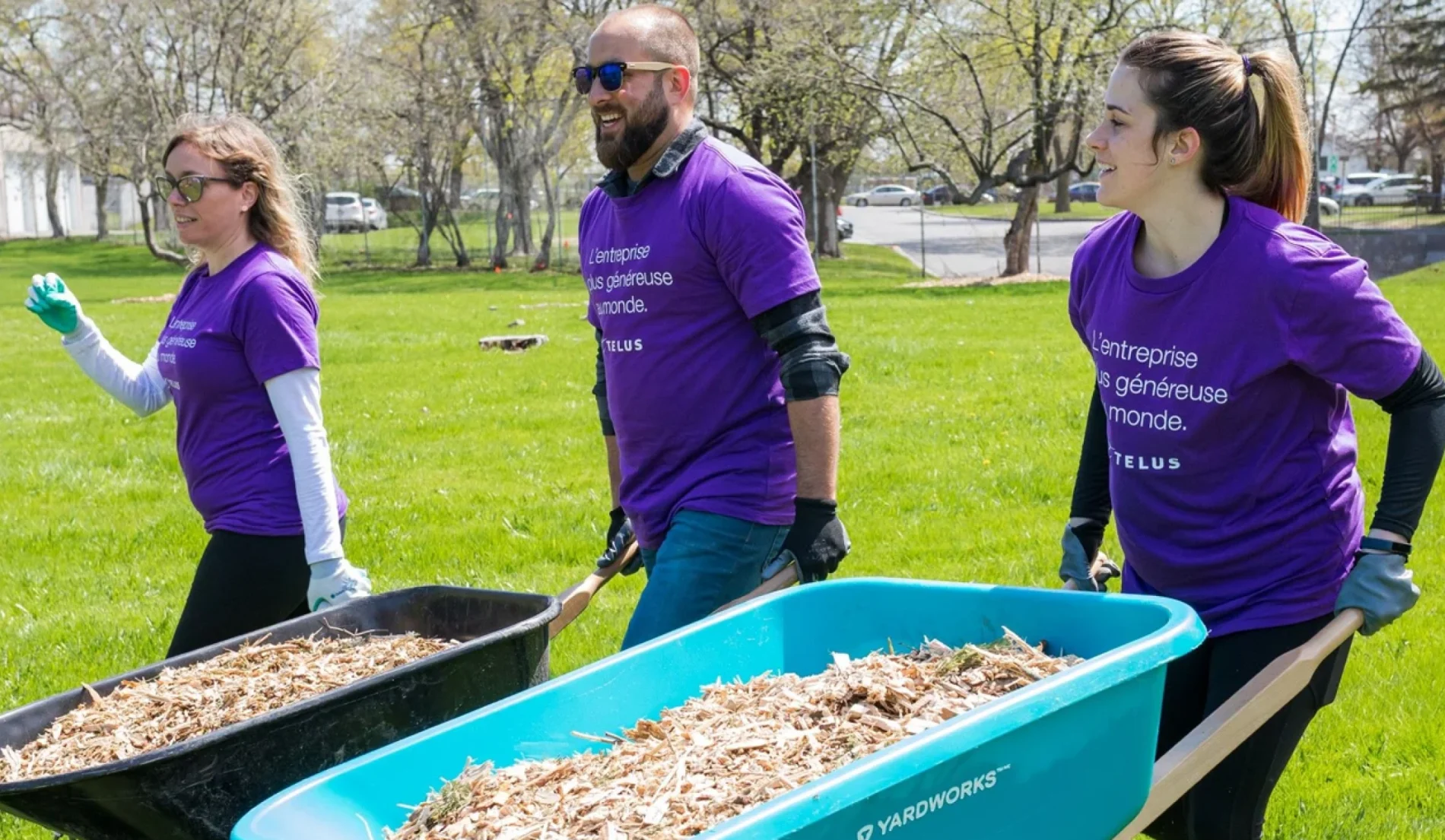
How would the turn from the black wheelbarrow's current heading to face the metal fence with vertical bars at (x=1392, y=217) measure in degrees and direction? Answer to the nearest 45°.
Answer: approximately 180°

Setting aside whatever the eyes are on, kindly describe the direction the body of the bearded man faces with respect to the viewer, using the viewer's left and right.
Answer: facing the viewer and to the left of the viewer

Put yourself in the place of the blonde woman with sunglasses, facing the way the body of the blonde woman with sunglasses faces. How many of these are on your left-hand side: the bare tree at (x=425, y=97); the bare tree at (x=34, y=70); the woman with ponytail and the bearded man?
2

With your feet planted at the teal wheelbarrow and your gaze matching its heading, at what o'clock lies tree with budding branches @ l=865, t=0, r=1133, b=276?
The tree with budding branches is roughly at 5 o'clock from the teal wheelbarrow.

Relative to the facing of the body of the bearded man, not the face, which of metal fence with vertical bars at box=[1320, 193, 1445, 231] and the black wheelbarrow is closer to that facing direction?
the black wheelbarrow

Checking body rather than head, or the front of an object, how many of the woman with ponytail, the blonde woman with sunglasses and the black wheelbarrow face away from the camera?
0

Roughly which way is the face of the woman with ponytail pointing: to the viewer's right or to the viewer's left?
to the viewer's left

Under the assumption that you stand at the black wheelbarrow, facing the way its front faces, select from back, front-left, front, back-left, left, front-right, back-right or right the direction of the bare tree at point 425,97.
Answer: back-right

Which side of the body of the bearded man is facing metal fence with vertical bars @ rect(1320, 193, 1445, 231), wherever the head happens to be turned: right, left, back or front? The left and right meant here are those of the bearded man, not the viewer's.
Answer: back
